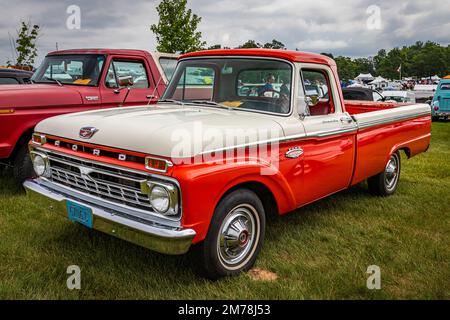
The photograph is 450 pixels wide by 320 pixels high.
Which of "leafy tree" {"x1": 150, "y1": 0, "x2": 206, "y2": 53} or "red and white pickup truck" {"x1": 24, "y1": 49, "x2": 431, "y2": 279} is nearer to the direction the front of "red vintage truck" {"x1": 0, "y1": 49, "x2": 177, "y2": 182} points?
the red and white pickup truck

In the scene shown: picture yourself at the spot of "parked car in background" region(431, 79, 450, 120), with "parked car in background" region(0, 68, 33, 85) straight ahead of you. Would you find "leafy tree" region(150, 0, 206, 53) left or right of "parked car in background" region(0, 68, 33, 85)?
right

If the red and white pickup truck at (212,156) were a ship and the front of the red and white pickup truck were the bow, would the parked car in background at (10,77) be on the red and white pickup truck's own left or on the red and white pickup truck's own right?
on the red and white pickup truck's own right

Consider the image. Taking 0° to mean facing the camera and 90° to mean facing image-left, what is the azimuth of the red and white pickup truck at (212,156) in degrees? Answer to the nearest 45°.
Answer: approximately 45°

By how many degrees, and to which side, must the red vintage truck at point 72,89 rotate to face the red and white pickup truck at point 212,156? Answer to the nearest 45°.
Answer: approximately 45° to its left

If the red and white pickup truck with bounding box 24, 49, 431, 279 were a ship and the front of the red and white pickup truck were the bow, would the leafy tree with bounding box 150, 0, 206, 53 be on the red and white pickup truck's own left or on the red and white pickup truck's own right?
on the red and white pickup truck's own right

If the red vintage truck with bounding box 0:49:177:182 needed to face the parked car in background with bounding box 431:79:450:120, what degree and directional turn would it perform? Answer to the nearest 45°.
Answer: approximately 180°

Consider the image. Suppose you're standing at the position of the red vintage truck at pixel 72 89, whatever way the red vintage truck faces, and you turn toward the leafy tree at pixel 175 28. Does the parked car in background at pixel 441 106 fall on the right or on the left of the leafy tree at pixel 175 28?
right

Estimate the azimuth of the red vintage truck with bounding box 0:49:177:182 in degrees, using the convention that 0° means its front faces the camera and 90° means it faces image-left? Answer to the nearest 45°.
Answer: approximately 45°

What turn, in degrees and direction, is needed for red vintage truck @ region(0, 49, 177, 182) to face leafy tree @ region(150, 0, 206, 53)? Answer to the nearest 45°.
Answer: approximately 135° to its right
